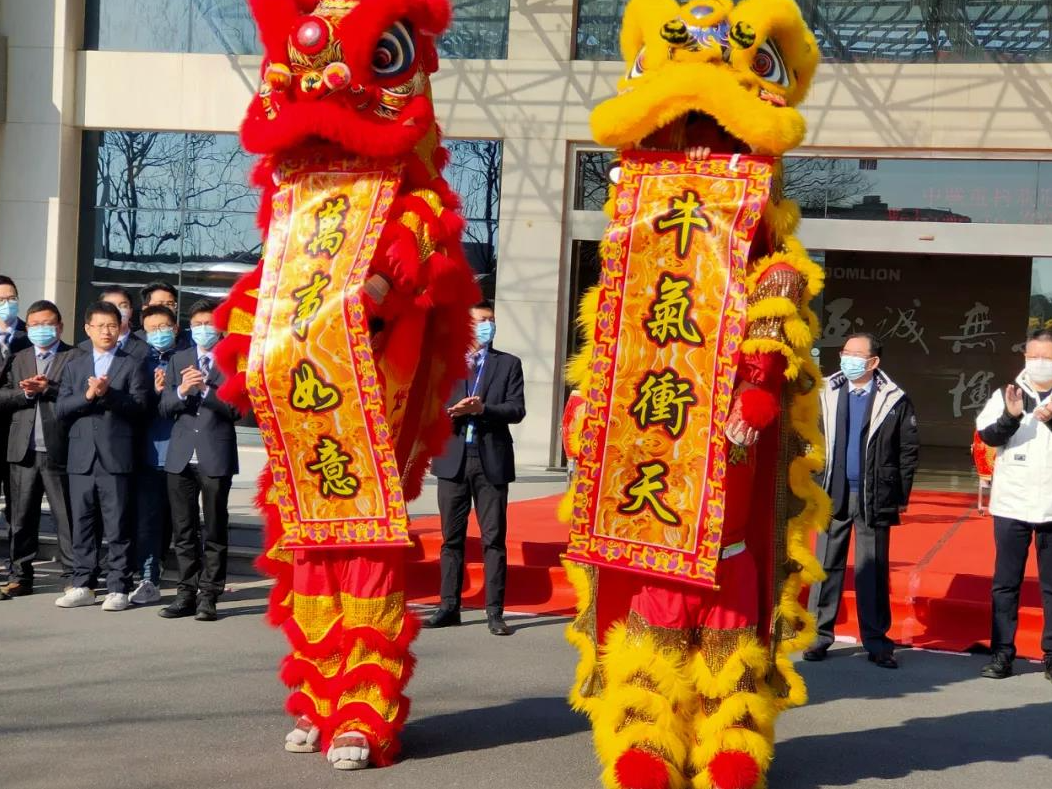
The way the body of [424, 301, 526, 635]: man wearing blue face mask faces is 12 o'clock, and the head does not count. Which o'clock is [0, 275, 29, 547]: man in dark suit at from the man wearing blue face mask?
The man in dark suit is roughly at 2 o'clock from the man wearing blue face mask.

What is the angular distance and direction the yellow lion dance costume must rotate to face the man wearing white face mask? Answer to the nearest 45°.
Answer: approximately 135° to its left

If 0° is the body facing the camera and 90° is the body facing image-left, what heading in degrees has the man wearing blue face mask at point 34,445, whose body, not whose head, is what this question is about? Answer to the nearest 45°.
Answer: approximately 0°

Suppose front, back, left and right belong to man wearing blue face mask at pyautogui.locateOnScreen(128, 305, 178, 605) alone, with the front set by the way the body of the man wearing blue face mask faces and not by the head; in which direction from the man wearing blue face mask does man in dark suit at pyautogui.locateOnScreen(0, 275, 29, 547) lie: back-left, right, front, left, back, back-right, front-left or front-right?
back-right

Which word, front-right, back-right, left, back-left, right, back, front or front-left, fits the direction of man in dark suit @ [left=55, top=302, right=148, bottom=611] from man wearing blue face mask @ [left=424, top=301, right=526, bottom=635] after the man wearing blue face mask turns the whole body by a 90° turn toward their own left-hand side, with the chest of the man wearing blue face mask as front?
back-right

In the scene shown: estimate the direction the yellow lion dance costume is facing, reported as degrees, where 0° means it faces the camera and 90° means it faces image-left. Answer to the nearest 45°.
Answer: approximately 0°

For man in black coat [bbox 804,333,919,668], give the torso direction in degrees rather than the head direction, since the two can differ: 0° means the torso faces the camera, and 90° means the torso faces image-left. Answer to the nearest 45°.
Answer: approximately 45°

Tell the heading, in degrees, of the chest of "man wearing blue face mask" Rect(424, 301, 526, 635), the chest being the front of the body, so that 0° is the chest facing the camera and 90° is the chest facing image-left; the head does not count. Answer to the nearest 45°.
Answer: approximately 45°
